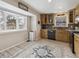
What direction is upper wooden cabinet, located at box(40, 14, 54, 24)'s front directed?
toward the camera

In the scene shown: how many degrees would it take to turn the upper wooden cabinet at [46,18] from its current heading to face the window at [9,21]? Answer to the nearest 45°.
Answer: approximately 45° to its right

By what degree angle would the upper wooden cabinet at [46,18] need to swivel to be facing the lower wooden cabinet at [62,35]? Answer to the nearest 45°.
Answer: approximately 45° to its left
